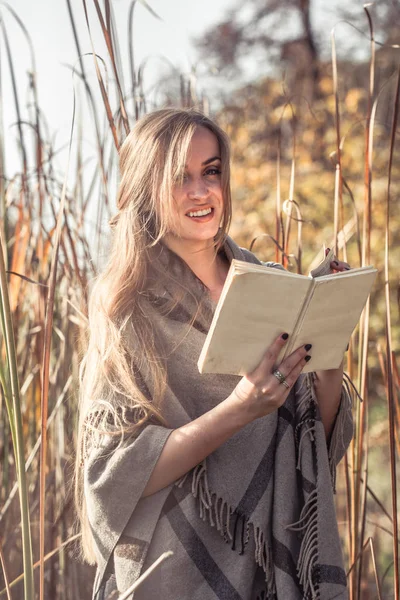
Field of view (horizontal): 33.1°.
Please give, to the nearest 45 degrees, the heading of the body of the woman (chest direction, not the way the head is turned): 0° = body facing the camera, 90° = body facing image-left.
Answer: approximately 315°

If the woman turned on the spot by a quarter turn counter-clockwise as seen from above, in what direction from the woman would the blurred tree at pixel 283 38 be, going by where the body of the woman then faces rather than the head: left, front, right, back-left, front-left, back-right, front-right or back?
front-left
